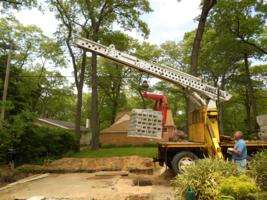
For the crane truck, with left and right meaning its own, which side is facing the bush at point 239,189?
right

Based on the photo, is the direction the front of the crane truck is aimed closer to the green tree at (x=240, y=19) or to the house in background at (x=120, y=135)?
the green tree

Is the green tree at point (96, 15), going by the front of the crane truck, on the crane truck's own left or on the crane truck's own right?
on the crane truck's own left

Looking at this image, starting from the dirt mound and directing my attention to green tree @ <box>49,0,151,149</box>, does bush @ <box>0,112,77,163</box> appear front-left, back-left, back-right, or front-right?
front-left

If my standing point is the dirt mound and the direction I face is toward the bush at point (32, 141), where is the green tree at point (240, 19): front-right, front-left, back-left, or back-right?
back-right

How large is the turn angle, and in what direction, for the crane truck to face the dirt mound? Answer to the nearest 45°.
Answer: approximately 135° to its left

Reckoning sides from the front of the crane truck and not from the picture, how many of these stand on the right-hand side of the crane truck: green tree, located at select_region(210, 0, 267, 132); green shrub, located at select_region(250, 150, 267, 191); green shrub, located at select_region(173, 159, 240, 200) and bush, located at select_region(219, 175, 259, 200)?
3

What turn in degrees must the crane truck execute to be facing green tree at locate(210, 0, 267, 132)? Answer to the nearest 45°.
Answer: approximately 90° to its left

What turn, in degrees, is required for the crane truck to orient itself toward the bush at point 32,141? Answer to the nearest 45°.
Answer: approximately 135° to its left

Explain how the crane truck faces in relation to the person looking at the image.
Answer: facing to the right of the viewer

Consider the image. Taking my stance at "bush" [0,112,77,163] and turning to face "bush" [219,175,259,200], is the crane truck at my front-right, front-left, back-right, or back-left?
front-left
